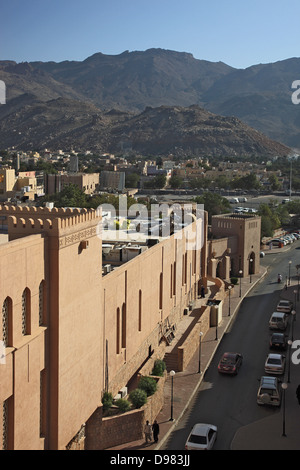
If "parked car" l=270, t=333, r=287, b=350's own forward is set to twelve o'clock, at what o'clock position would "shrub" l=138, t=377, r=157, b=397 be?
The shrub is roughly at 7 o'clock from the parked car.

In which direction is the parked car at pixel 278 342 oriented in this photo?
away from the camera

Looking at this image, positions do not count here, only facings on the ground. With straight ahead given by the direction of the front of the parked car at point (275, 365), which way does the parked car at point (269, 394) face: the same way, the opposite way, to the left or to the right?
the same way

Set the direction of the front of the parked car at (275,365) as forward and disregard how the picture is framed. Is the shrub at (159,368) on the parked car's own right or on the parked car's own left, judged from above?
on the parked car's own left

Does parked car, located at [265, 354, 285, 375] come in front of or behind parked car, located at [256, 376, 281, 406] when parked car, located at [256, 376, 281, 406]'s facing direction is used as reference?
in front

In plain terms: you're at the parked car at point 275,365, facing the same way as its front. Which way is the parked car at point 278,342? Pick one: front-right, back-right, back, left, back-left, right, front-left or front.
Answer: front

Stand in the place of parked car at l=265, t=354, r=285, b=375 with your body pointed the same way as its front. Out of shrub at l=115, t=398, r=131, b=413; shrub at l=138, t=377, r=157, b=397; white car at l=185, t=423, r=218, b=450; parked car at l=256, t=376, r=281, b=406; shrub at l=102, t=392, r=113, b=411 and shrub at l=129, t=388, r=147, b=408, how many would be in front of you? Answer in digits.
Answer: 0

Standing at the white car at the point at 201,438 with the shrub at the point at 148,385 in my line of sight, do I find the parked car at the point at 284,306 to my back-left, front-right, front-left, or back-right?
front-right

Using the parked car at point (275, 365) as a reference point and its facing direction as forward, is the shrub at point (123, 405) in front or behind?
behind

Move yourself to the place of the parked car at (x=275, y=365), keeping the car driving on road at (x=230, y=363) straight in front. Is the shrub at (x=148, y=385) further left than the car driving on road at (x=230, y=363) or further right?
left

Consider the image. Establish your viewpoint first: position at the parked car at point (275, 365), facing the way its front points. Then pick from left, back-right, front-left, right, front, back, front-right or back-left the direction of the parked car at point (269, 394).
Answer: back

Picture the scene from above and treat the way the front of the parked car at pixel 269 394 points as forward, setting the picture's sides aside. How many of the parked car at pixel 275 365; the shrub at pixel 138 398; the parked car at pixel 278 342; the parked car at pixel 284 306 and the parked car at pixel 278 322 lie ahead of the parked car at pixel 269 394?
4

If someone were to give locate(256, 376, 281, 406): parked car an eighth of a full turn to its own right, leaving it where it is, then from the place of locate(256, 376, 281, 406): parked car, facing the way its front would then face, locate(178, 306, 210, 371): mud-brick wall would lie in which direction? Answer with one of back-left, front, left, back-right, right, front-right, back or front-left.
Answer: left

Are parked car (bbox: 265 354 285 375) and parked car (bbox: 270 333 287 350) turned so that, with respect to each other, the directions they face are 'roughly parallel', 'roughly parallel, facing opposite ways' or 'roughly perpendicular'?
roughly parallel

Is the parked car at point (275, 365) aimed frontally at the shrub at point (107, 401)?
no

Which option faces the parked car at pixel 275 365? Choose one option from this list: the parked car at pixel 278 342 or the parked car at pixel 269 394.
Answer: the parked car at pixel 269 394

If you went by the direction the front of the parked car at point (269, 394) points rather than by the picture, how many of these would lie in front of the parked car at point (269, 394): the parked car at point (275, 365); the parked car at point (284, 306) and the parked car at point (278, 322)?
3

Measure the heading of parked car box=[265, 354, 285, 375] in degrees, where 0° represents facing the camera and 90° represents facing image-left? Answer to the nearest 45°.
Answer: approximately 180°

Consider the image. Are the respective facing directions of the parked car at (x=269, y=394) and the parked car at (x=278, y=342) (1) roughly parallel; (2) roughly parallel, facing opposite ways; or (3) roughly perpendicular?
roughly parallel

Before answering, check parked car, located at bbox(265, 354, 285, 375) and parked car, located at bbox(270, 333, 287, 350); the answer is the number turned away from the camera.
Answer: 2

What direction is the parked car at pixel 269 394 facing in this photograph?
away from the camera
